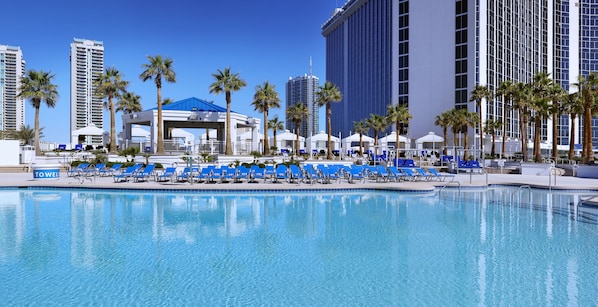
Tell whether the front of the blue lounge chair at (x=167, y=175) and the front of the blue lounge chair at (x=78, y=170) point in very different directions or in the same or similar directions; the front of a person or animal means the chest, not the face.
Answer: same or similar directions

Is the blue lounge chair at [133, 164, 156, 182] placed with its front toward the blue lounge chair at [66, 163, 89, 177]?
no

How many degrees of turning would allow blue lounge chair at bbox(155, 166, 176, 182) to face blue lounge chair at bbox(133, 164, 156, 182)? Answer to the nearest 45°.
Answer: approximately 90° to its right

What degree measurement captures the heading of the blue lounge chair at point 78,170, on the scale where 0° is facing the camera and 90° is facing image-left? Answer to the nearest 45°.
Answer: approximately 45°

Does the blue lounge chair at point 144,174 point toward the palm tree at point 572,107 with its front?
no

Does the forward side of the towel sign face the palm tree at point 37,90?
no

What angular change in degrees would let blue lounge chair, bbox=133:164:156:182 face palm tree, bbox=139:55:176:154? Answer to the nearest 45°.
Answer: approximately 135° to its right

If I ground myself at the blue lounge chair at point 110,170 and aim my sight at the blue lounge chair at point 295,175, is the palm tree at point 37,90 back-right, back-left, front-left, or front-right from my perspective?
back-left

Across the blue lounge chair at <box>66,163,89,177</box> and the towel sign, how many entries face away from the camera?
0

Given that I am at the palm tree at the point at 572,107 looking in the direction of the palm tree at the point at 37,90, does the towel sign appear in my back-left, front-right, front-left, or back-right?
front-left

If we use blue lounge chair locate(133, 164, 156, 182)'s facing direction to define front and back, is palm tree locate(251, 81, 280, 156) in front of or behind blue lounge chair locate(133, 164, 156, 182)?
behind

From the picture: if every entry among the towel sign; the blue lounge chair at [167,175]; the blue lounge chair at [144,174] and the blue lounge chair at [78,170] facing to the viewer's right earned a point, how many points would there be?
0

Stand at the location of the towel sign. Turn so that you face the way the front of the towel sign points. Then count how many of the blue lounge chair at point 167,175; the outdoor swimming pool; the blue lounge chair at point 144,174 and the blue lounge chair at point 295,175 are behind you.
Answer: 0

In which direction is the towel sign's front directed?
toward the camera

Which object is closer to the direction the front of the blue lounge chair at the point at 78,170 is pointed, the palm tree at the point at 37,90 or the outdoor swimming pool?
the outdoor swimming pool

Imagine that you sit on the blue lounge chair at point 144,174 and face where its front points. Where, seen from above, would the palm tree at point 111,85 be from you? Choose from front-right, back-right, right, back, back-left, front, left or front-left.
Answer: back-right

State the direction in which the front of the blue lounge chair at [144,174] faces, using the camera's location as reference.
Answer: facing the viewer and to the left of the viewer

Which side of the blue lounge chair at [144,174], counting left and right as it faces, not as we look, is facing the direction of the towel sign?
right

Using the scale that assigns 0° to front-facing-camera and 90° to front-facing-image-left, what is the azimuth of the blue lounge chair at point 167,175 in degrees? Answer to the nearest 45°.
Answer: approximately 45°
